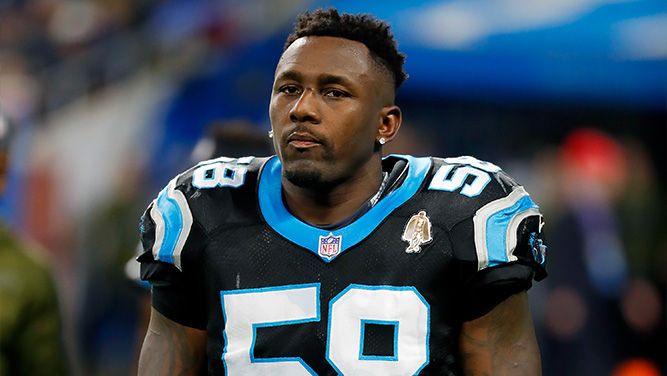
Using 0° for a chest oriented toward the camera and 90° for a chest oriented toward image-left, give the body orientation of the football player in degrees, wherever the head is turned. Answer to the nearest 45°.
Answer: approximately 0°

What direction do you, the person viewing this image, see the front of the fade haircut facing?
facing the viewer and to the left of the viewer

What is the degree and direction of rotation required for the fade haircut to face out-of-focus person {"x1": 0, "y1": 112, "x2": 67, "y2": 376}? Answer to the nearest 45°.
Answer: approximately 90° to its right

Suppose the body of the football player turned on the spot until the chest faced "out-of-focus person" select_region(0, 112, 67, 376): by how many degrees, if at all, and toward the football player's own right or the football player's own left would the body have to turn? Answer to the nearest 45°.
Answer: approximately 135° to the football player's own right
